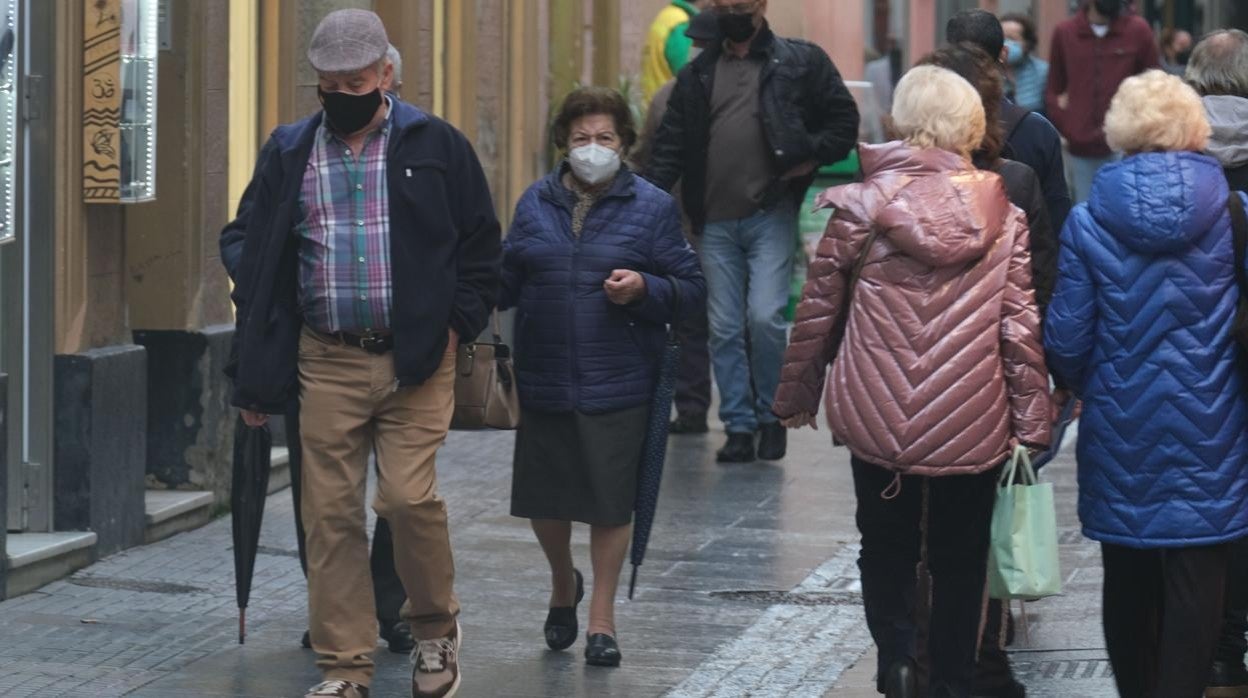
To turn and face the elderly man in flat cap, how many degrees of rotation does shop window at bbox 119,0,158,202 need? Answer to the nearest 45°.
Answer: approximately 45° to its right

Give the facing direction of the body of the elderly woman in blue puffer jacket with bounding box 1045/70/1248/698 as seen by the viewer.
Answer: away from the camera

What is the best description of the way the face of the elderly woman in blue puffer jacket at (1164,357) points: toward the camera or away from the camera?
away from the camera

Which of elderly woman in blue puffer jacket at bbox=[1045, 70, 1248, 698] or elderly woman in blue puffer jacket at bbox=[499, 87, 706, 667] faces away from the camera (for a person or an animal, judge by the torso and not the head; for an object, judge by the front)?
elderly woman in blue puffer jacket at bbox=[1045, 70, 1248, 698]

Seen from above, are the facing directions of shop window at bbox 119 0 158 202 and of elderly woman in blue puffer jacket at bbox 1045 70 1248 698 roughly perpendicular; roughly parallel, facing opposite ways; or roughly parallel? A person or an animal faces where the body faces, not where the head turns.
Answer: roughly perpendicular

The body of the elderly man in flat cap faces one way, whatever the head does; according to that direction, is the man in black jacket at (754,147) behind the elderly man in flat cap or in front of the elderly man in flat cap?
behind

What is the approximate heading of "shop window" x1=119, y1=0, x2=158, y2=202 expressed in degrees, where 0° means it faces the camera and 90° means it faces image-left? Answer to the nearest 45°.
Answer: approximately 315°

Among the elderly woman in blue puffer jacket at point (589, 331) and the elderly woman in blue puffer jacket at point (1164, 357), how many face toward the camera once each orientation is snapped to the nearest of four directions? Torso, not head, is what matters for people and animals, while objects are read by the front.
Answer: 1

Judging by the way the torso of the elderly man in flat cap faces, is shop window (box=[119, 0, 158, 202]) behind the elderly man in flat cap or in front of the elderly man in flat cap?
behind

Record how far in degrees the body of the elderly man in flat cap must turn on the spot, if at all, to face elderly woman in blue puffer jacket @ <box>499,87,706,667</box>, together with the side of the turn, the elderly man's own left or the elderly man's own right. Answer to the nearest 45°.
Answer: approximately 135° to the elderly man's own left
